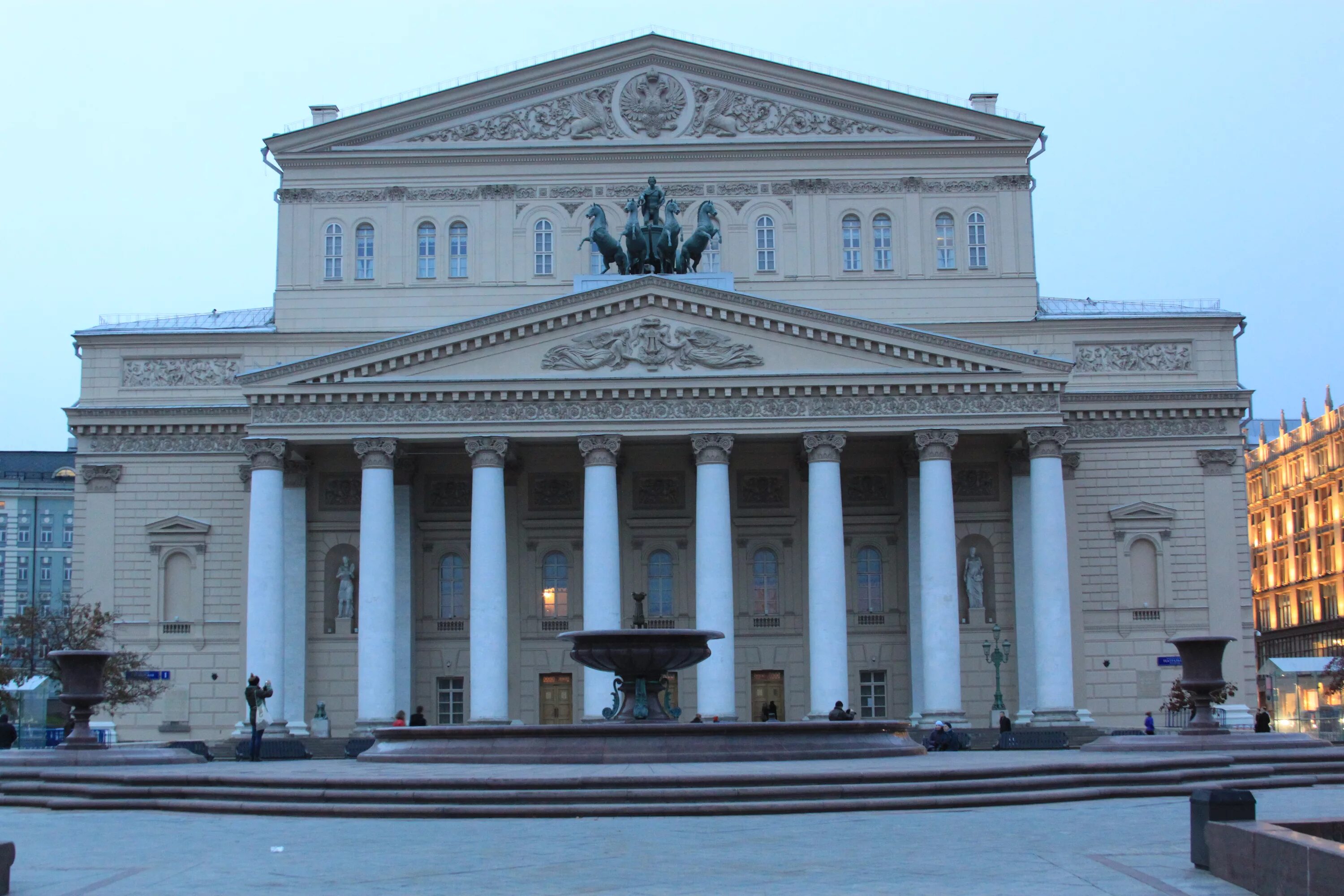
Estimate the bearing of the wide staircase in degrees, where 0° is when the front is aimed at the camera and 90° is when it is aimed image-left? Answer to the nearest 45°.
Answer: approximately 0°

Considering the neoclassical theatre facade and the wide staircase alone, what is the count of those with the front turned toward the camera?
2

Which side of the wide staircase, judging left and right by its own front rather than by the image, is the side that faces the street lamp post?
back

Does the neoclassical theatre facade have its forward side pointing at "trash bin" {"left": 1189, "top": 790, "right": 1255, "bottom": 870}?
yes

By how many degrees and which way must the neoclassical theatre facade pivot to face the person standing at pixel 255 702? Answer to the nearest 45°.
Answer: approximately 45° to its right

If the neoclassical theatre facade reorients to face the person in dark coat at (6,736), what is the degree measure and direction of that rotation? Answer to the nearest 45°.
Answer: approximately 45° to its right

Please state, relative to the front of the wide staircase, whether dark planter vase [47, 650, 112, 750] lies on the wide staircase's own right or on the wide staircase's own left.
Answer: on the wide staircase's own right

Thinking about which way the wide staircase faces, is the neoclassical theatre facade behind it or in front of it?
behind

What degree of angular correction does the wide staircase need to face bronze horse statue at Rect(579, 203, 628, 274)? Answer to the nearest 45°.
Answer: approximately 180°

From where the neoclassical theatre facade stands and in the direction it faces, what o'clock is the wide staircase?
The wide staircase is roughly at 12 o'clock from the neoclassical theatre facade.
